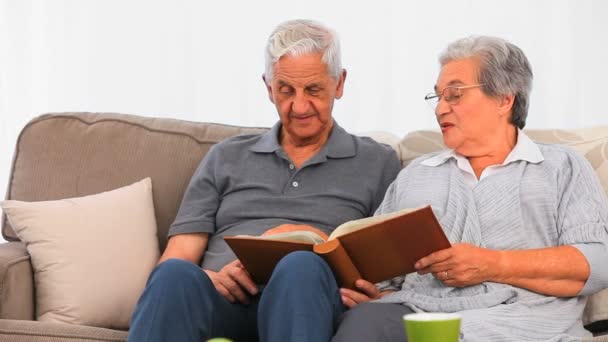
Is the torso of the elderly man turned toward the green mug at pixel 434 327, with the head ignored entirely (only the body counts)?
yes

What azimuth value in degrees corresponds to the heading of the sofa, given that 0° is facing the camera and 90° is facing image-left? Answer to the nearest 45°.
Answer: approximately 0°

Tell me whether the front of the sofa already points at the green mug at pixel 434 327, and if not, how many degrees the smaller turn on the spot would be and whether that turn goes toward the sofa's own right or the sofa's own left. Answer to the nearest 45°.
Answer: approximately 45° to the sofa's own left
